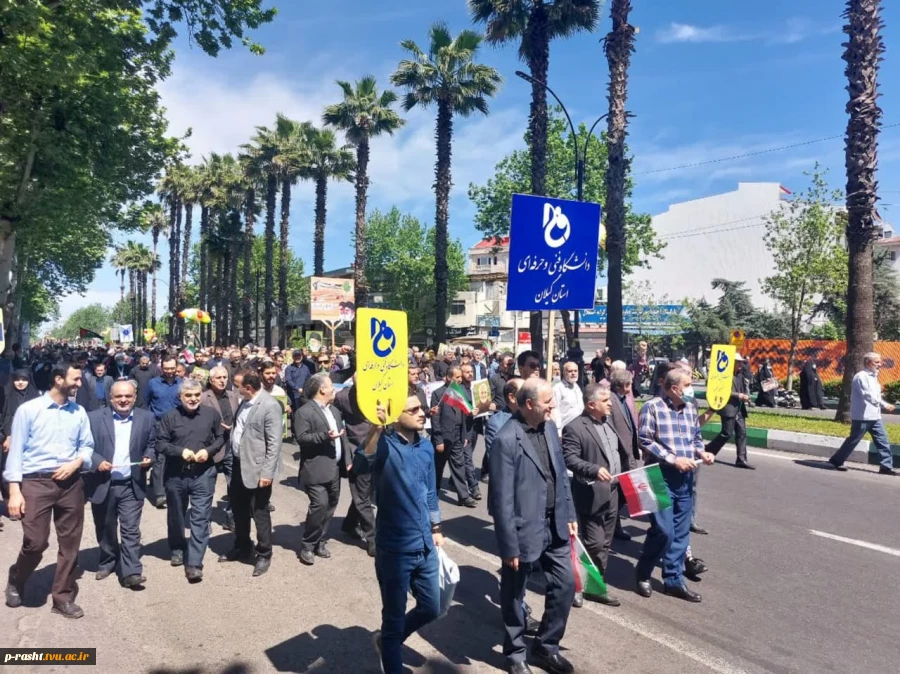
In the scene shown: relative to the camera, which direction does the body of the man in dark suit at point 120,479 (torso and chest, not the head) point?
toward the camera

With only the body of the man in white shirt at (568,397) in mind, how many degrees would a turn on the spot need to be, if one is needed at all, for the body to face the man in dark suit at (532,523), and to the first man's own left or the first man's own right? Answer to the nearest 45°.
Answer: approximately 45° to the first man's own right

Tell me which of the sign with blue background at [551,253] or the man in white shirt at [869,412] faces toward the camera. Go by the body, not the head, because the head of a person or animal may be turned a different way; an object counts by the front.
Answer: the sign with blue background

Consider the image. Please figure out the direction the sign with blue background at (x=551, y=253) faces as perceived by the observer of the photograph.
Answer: facing the viewer

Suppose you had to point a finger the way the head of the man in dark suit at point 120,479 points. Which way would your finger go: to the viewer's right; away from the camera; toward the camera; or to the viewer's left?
toward the camera

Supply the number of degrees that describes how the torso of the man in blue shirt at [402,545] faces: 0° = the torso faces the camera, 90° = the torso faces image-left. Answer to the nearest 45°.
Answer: approximately 315°

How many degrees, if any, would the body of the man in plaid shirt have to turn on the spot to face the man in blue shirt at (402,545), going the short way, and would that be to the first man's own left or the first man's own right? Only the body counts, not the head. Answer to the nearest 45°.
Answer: approximately 90° to the first man's own right

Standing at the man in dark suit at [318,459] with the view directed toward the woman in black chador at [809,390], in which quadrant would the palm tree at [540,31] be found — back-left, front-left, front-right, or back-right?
front-left

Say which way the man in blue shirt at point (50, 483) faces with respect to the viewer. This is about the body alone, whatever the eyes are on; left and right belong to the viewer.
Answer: facing the viewer and to the right of the viewer

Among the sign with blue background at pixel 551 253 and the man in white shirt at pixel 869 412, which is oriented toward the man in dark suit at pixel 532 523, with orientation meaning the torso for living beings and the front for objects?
the sign with blue background

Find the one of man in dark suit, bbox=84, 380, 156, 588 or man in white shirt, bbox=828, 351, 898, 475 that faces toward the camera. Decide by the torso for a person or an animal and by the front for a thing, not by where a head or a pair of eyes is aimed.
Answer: the man in dark suit

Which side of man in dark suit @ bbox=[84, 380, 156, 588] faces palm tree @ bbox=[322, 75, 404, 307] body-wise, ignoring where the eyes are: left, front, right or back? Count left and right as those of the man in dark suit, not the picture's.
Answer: back
